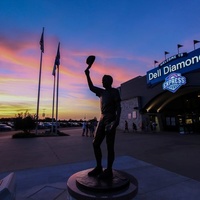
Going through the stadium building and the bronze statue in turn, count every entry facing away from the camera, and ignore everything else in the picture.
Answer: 0

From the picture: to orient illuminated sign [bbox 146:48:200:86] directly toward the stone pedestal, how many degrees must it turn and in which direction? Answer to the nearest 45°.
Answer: approximately 45° to its left

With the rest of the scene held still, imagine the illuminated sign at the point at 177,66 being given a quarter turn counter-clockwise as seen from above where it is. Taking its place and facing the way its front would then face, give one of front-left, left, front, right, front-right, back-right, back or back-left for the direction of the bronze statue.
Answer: front-right

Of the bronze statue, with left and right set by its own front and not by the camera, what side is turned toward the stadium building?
back

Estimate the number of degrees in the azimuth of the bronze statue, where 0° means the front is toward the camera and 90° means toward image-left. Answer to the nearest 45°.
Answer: approximately 45°

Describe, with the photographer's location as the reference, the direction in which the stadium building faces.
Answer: facing the viewer and to the left of the viewer

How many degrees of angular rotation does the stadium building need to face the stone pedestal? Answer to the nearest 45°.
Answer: approximately 45° to its left

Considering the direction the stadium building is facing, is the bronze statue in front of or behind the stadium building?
in front
